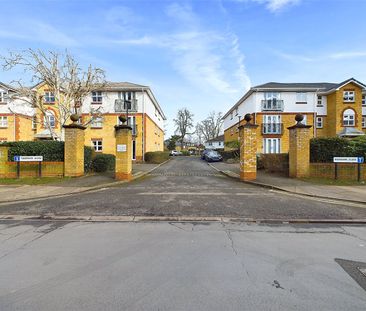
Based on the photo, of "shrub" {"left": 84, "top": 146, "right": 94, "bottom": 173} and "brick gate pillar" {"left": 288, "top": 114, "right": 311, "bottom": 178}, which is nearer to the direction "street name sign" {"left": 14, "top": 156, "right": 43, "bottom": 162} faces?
the brick gate pillar

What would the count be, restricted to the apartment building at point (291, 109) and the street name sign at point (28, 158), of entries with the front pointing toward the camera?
2

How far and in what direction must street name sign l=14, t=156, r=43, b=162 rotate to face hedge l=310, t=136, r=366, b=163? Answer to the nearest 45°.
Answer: approximately 45° to its left

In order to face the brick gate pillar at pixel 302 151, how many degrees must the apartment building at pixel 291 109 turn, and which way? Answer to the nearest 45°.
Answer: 0° — it already faces it

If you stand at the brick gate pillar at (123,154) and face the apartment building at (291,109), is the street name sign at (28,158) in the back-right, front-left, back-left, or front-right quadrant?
back-left

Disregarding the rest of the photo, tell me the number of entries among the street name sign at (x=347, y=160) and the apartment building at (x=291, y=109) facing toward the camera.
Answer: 2

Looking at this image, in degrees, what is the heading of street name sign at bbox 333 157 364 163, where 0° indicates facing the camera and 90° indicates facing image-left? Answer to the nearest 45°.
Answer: approximately 0°

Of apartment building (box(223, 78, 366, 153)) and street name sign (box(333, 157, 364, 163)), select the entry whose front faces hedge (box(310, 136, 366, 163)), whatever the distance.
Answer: the apartment building

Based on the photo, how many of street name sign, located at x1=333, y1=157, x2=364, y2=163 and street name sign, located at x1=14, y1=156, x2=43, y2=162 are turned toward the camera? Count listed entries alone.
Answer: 2

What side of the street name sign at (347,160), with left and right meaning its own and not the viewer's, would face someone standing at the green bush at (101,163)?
right
